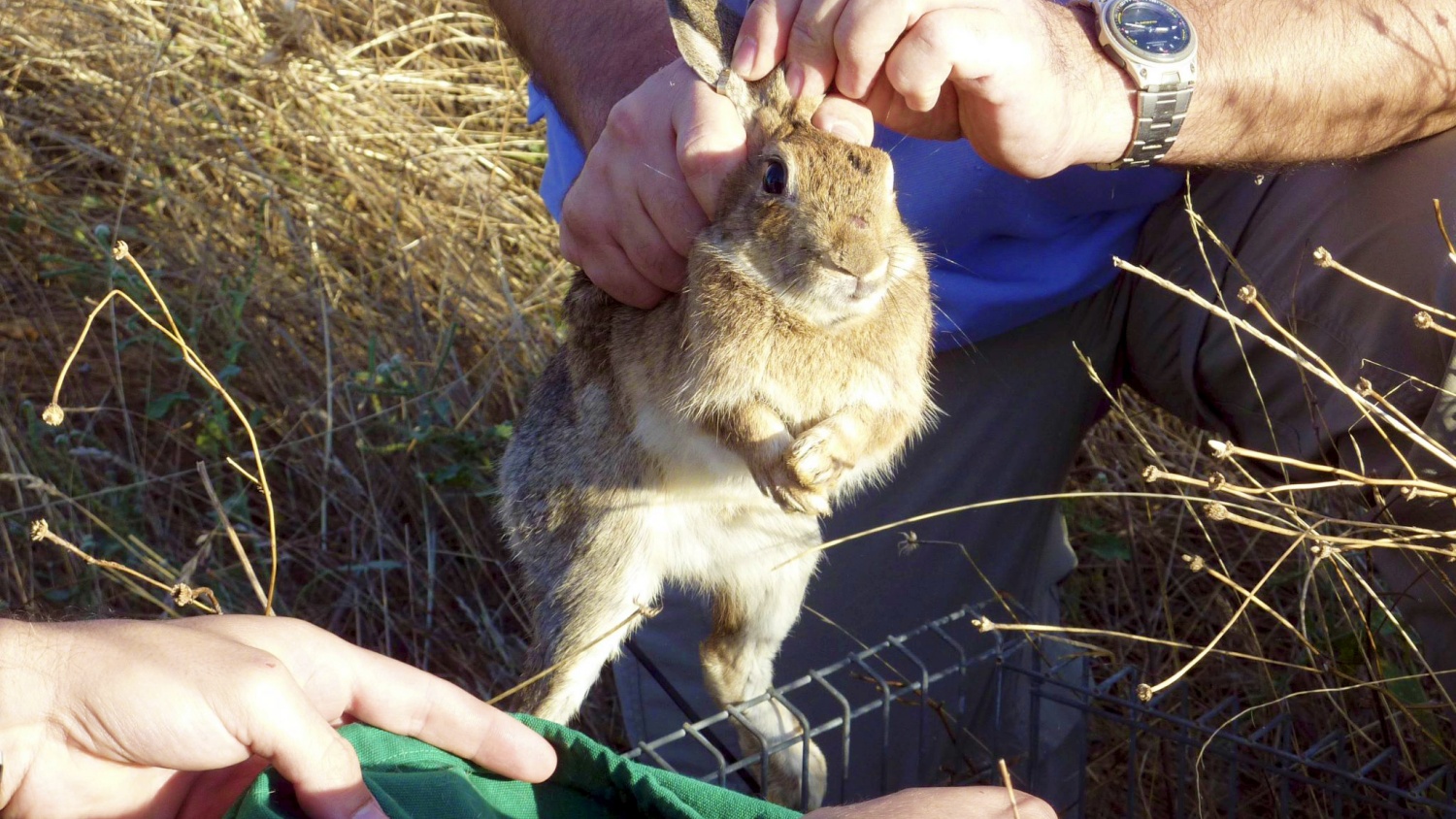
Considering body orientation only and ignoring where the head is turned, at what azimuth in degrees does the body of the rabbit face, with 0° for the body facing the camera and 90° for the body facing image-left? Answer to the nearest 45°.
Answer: approximately 315°
